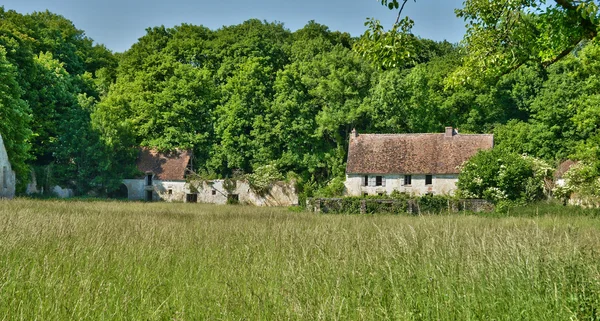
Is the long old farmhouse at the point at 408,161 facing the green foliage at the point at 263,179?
no

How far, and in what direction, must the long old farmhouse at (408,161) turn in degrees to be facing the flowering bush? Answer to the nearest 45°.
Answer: approximately 45° to its left

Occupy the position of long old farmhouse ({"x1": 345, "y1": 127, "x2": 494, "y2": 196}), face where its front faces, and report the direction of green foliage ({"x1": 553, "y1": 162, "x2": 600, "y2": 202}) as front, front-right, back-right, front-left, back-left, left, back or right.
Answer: front-left

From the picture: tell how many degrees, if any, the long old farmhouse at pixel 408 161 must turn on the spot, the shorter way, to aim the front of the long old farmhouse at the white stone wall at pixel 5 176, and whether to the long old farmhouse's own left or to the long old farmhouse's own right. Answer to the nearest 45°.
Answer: approximately 45° to the long old farmhouse's own right

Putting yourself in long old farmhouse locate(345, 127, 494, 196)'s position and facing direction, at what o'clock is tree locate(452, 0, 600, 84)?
The tree is roughly at 12 o'clock from the long old farmhouse.

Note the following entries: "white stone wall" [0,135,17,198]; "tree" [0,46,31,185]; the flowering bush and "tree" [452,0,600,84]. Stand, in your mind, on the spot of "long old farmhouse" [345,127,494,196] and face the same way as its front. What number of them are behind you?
0

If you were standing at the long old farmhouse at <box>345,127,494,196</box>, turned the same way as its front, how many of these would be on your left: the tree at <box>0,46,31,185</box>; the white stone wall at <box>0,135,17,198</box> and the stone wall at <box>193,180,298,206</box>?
0

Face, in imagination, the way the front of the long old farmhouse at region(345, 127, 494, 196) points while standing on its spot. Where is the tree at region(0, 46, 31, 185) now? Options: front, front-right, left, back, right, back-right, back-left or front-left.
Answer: front-right

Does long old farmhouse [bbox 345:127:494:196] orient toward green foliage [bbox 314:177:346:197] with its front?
no

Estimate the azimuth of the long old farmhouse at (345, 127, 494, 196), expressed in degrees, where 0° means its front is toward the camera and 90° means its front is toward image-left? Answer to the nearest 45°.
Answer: approximately 0°

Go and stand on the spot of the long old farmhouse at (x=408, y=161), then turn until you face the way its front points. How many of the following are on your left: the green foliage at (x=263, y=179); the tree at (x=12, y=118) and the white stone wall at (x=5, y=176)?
0

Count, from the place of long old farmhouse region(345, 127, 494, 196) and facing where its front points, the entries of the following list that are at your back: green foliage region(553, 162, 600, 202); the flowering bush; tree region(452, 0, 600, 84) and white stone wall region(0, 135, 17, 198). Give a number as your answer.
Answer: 0

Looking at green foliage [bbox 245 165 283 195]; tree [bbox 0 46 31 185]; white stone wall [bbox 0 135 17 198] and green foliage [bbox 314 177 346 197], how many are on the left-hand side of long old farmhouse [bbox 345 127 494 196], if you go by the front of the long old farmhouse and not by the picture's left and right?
0

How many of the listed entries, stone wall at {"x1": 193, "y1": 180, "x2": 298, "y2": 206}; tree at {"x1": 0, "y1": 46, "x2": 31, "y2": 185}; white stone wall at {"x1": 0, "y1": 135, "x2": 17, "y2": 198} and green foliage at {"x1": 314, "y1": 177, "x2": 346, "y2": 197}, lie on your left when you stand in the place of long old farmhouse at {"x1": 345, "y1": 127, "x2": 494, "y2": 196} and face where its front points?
0
